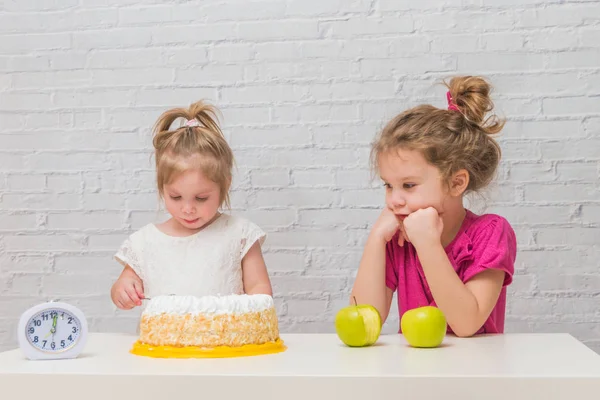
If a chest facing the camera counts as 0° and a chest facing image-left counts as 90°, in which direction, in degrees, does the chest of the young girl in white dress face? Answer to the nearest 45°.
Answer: approximately 0°

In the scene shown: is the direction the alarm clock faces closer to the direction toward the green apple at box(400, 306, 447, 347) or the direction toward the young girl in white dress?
the green apple

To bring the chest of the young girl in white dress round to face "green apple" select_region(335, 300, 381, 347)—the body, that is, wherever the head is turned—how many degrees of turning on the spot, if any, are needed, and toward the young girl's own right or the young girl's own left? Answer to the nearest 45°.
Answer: approximately 45° to the young girl's own left

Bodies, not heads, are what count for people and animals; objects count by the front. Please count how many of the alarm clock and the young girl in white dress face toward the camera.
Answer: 2

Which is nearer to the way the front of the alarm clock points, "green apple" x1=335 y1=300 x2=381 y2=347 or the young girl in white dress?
the green apple

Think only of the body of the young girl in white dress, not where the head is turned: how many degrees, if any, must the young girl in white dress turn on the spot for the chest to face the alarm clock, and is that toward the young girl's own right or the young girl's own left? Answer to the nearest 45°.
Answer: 0° — they already face it

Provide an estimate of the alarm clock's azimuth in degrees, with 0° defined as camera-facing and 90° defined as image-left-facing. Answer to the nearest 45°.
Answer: approximately 0°
